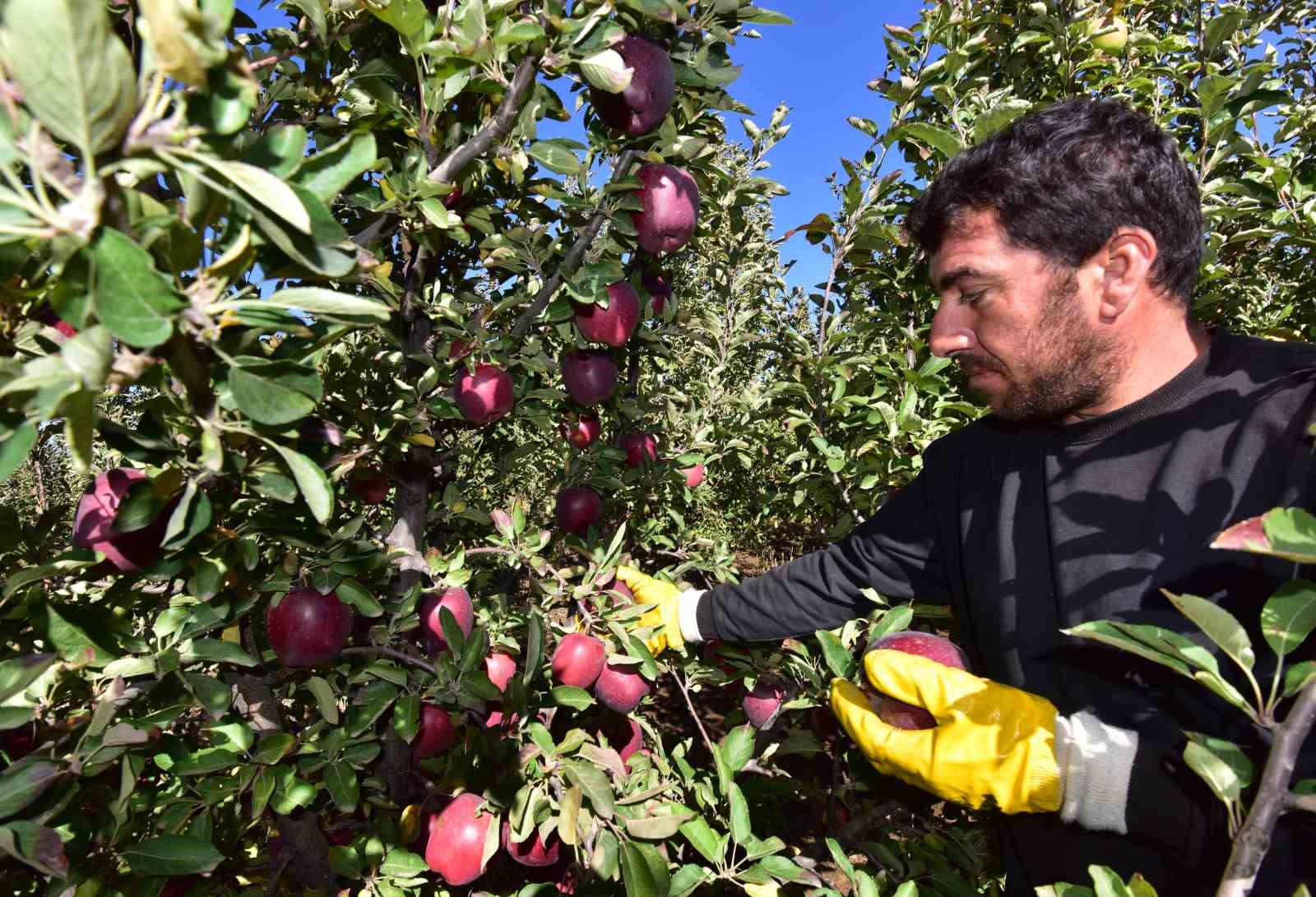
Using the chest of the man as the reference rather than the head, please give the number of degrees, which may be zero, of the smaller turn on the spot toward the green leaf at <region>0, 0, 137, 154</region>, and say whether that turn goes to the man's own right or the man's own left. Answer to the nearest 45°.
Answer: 0° — they already face it

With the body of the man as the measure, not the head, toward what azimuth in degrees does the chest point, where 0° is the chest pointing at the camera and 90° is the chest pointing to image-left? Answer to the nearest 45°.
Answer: approximately 45°

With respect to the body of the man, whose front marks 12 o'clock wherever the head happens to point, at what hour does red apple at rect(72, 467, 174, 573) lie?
The red apple is roughly at 12 o'clock from the man.

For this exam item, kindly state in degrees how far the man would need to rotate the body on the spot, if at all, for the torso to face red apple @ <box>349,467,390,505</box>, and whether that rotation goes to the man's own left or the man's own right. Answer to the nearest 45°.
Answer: approximately 45° to the man's own right

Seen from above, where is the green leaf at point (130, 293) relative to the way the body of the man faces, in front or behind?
in front

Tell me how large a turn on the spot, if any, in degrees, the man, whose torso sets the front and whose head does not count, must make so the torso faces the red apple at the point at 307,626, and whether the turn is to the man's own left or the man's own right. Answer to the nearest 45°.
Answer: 0° — they already face it

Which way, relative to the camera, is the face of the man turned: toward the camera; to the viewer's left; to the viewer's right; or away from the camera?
to the viewer's left

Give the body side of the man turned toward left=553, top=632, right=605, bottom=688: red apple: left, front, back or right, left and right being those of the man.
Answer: front
